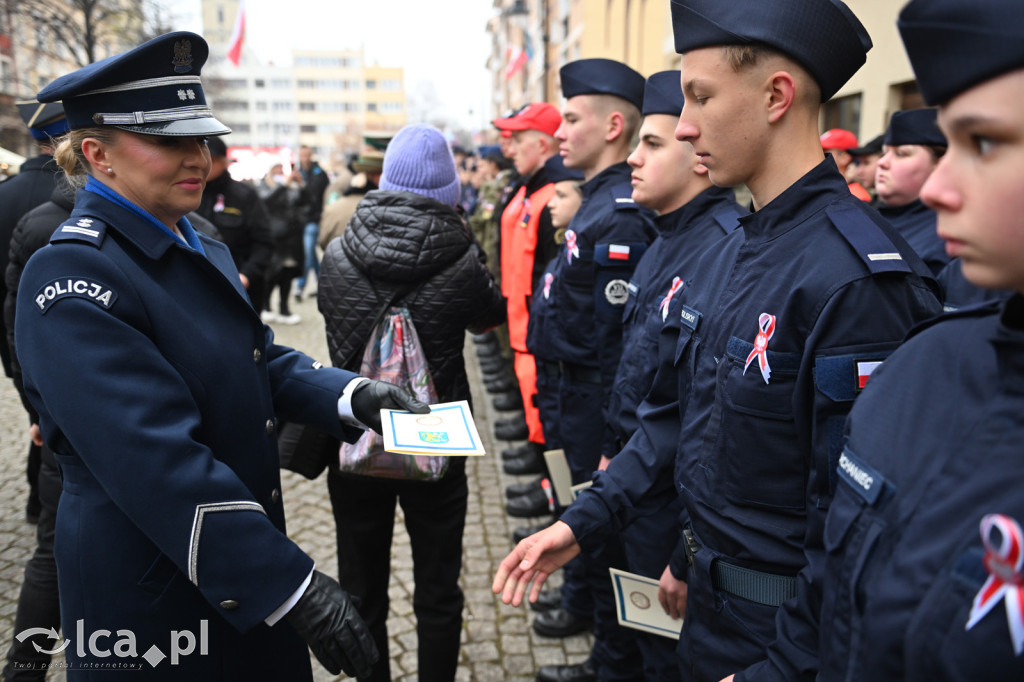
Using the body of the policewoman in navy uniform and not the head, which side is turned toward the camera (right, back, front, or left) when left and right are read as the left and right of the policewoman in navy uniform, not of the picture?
right

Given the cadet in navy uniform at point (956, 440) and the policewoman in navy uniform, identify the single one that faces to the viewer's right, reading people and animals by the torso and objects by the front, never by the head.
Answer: the policewoman in navy uniform

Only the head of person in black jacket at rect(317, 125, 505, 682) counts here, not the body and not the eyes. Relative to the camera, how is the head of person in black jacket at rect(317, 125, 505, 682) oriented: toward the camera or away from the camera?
away from the camera

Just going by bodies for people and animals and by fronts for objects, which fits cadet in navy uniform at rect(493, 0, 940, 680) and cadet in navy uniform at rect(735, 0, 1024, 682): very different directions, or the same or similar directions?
same or similar directions

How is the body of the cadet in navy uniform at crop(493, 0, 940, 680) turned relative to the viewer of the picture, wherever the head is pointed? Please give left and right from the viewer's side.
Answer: facing the viewer and to the left of the viewer

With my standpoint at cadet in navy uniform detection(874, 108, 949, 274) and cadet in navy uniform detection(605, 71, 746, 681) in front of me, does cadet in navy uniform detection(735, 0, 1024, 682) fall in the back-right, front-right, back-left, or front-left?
front-left

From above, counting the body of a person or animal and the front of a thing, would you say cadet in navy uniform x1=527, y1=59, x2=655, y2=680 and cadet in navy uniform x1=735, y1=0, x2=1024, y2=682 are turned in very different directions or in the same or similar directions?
same or similar directions

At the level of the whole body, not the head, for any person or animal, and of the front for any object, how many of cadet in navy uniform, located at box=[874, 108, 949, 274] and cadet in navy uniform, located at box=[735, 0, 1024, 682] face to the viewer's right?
0

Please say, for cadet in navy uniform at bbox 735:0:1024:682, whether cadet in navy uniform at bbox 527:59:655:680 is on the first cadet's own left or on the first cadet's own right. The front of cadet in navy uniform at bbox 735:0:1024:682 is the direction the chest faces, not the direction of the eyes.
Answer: on the first cadet's own right

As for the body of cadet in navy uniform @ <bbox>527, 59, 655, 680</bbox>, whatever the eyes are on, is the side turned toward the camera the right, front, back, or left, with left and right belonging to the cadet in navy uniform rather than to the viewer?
left

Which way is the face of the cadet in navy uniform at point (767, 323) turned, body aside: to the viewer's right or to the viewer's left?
to the viewer's left

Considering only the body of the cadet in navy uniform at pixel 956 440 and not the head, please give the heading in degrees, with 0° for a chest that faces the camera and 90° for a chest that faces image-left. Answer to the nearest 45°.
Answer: approximately 45°

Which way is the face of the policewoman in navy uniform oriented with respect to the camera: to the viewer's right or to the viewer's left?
to the viewer's right

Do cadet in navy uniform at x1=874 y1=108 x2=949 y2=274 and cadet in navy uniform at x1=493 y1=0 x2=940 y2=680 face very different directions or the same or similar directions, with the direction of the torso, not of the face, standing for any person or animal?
same or similar directions

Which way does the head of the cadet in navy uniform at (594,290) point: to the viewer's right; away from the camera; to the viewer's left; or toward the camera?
to the viewer's left

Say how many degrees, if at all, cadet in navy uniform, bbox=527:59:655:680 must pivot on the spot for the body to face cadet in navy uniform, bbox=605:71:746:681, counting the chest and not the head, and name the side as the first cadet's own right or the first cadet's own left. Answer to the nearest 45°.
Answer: approximately 90° to the first cadet's own left

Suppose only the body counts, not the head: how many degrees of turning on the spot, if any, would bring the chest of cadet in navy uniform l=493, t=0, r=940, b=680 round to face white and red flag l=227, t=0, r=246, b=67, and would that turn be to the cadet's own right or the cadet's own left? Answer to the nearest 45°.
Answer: approximately 90° to the cadet's own right
